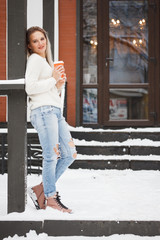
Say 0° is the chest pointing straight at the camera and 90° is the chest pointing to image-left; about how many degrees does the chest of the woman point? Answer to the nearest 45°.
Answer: approximately 315°
